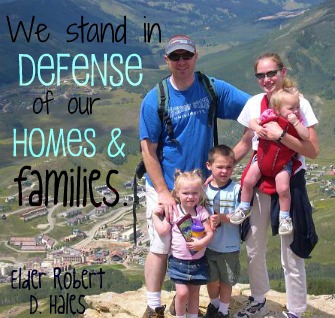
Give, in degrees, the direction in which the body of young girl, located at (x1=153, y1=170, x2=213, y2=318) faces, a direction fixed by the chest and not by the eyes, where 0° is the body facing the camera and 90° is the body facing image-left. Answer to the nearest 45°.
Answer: approximately 0°

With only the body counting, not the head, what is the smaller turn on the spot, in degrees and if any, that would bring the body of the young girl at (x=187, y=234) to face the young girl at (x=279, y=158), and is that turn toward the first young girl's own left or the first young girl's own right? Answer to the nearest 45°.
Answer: approximately 90° to the first young girl's own left

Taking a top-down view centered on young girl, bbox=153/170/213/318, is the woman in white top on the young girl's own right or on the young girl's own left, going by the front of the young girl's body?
on the young girl's own left

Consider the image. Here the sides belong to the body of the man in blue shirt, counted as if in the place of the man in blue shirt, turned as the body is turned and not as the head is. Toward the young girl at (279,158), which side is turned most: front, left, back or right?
left

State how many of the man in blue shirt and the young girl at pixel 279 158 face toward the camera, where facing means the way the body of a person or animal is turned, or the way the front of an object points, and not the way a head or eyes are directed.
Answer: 2

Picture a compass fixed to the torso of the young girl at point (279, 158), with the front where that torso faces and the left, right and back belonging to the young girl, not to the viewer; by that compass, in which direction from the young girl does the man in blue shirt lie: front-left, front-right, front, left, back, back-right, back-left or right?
right
